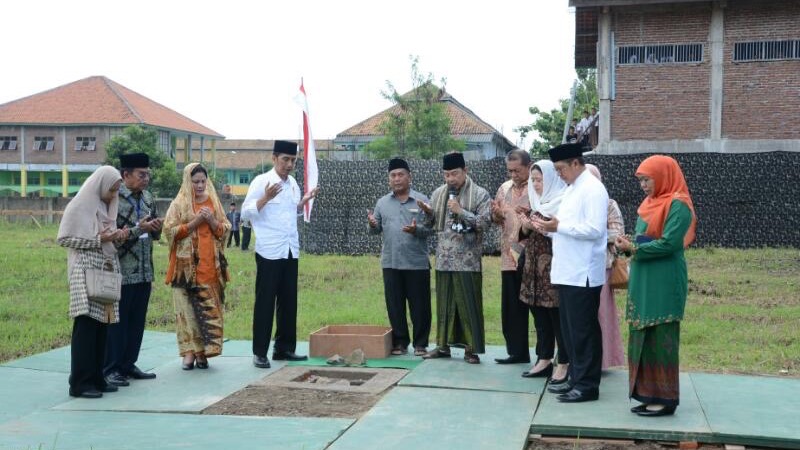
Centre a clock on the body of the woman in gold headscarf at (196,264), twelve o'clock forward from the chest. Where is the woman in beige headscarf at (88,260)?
The woman in beige headscarf is roughly at 3 o'clock from the woman in gold headscarf.

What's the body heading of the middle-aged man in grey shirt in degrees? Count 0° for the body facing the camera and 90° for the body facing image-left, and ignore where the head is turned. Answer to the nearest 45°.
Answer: approximately 0°

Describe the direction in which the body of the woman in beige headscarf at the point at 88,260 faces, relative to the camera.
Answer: to the viewer's right

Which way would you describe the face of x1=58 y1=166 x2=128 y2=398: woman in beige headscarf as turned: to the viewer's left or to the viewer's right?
to the viewer's right

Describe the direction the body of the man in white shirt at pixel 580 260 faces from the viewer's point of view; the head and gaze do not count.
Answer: to the viewer's left

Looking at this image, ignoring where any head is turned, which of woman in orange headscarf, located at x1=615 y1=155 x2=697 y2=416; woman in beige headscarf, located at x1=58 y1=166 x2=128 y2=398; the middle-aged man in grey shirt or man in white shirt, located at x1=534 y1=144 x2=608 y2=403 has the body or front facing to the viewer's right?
the woman in beige headscarf
